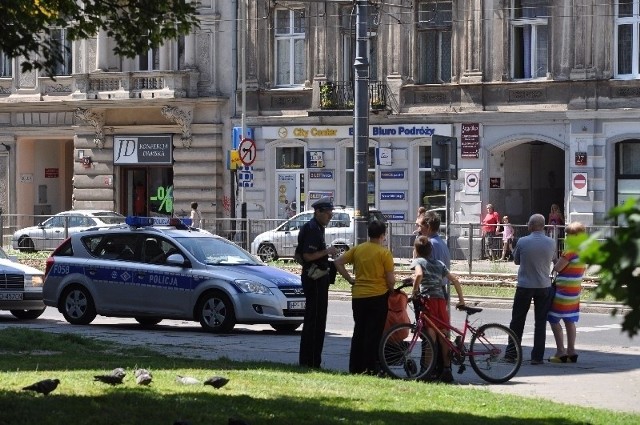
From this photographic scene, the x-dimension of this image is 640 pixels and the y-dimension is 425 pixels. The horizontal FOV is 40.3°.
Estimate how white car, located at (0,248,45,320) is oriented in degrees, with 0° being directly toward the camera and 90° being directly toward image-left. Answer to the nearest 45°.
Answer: approximately 315°

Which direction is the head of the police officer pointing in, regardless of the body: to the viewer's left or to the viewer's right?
to the viewer's right

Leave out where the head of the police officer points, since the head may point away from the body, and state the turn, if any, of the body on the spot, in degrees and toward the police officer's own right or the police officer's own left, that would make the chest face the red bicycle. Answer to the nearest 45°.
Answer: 0° — they already face it
